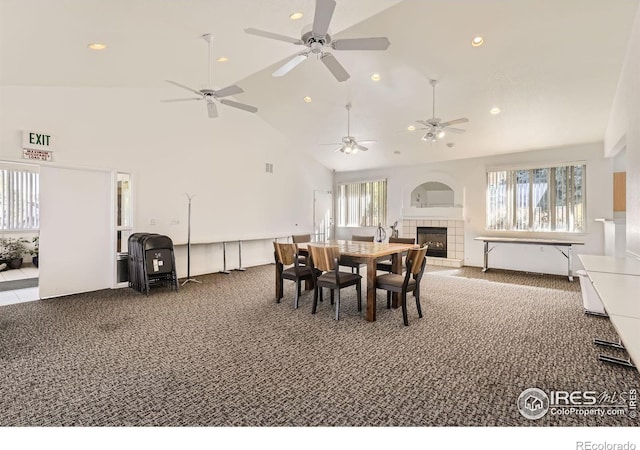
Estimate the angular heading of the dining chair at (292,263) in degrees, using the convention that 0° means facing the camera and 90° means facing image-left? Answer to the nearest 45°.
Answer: approximately 225°

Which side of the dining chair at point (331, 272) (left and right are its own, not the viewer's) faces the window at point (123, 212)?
left

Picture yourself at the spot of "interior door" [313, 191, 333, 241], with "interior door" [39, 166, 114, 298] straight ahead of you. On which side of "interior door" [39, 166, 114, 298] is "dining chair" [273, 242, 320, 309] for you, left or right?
left

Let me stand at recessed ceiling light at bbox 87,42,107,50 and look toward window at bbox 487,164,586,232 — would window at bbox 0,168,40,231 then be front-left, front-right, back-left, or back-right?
back-left

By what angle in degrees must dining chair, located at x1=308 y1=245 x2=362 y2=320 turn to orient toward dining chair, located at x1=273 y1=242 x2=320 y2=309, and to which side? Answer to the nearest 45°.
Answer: approximately 90° to its left

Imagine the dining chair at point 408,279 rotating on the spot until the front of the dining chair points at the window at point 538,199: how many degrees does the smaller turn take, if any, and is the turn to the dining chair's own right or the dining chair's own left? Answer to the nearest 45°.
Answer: approximately 90° to the dining chair's own right

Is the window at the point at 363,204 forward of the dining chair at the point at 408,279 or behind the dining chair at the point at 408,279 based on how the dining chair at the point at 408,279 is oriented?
forward

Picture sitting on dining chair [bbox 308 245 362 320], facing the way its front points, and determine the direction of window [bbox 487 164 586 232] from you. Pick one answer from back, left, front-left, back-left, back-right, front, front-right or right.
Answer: front

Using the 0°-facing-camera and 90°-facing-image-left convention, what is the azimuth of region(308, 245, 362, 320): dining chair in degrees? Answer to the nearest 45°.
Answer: approximately 225°

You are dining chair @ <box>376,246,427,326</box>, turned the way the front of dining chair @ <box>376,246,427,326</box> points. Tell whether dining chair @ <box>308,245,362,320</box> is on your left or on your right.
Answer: on your left

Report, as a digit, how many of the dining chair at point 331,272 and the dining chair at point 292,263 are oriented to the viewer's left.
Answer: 0

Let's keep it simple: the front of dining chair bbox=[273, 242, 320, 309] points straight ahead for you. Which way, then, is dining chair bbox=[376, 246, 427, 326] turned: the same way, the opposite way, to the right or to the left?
to the left

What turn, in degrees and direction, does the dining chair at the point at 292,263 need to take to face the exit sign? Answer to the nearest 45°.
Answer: approximately 135° to its left

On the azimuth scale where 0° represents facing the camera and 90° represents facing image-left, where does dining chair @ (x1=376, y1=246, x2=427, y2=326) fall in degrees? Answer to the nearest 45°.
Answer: approximately 135°

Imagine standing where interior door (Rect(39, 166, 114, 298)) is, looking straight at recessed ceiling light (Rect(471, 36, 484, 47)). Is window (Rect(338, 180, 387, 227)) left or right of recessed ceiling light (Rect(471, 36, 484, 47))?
left
